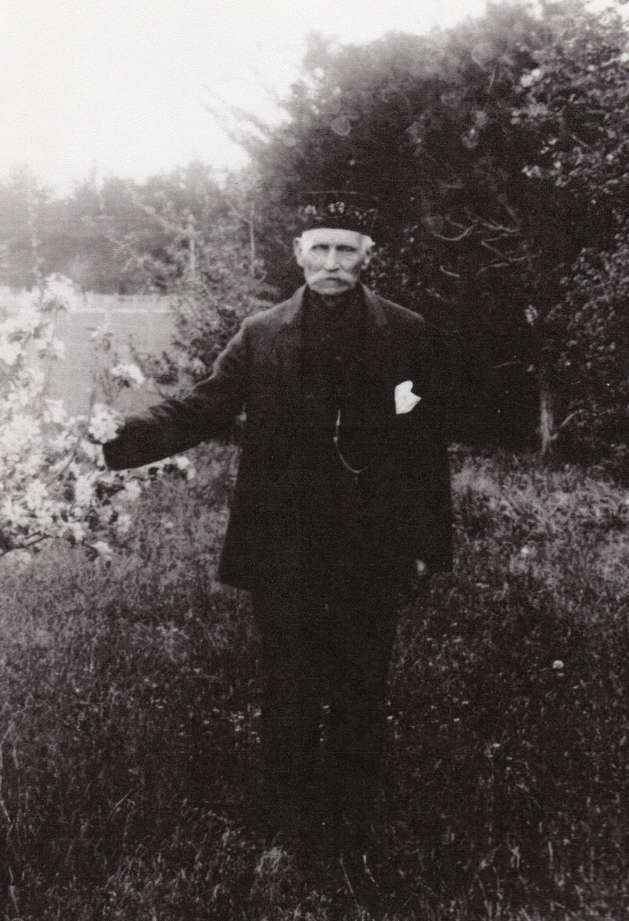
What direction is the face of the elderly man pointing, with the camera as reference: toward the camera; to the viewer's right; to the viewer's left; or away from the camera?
toward the camera

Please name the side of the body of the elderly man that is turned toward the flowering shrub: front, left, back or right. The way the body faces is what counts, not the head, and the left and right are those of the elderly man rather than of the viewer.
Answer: right

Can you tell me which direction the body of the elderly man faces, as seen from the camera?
toward the camera
